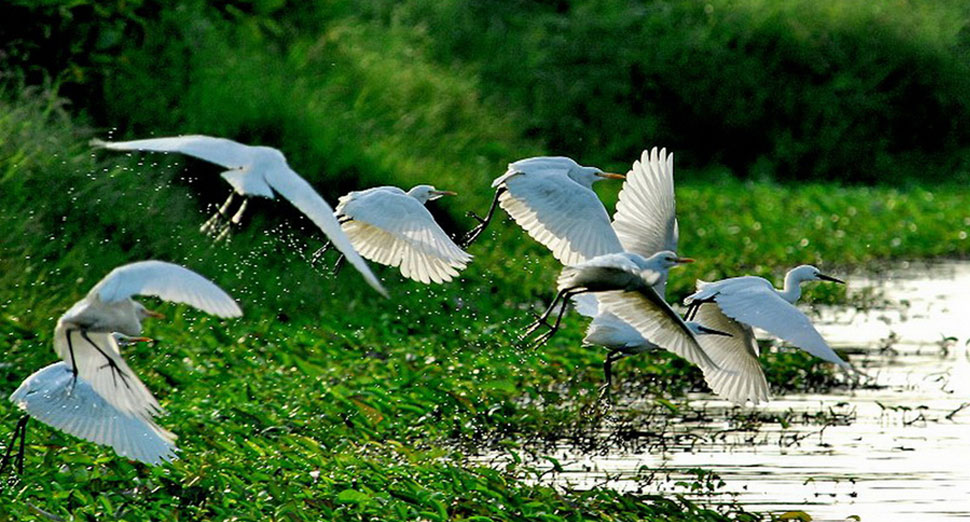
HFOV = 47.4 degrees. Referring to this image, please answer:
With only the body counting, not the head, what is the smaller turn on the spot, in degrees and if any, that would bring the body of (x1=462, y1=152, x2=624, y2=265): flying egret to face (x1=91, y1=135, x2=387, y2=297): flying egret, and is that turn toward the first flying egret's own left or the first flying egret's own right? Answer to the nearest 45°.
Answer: approximately 135° to the first flying egret's own right

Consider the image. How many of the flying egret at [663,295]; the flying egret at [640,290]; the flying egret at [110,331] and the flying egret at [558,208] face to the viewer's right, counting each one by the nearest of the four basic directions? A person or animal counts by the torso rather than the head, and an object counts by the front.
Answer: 4

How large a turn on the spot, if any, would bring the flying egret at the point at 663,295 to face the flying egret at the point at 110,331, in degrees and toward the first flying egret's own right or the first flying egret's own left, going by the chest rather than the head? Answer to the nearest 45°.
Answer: approximately 135° to the first flying egret's own right

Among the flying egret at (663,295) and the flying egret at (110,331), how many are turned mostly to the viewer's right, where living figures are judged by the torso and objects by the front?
2

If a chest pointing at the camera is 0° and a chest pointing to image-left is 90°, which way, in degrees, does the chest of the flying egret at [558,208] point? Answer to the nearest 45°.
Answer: approximately 270°

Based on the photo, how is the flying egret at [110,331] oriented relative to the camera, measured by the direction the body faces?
to the viewer's right

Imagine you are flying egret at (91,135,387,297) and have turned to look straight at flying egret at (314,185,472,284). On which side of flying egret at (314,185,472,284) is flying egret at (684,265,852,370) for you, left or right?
right

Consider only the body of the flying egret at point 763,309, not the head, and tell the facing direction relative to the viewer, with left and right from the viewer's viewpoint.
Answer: facing to the right of the viewer

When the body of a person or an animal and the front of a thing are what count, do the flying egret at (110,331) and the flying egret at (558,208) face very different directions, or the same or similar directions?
same or similar directions

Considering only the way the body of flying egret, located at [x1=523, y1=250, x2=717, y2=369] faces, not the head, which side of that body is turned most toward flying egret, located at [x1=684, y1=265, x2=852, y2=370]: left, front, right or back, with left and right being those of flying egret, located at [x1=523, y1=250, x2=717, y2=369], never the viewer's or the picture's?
front

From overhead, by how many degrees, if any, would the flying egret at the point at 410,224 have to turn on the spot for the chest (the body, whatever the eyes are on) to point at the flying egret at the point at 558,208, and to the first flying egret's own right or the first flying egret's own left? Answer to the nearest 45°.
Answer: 0° — it already faces it

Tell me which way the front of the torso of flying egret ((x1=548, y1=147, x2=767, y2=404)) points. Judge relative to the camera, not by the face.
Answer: to the viewer's right

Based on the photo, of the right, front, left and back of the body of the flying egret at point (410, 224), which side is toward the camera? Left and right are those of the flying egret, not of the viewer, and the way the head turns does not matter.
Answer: right

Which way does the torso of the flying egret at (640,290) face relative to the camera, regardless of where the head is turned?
to the viewer's right
